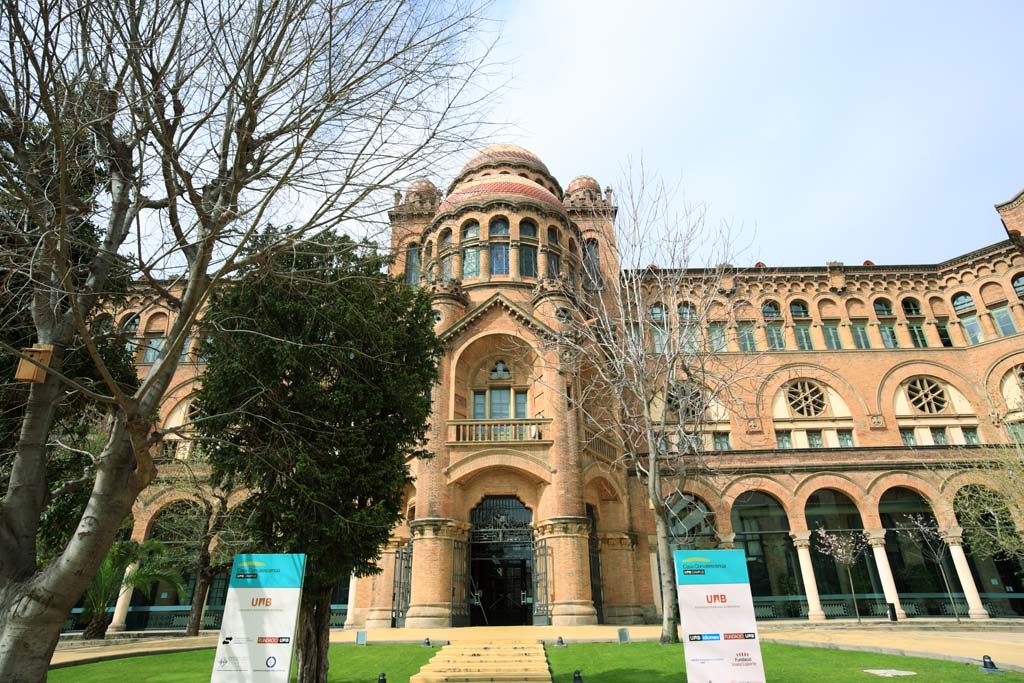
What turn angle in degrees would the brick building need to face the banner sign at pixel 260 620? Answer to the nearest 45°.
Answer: approximately 45° to its right

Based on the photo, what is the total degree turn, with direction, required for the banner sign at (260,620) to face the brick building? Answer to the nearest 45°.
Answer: approximately 135° to its left

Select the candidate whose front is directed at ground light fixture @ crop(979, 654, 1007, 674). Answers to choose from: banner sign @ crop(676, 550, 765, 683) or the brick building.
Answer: the brick building

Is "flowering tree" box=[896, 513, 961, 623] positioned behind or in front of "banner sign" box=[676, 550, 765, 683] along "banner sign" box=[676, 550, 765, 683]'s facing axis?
behind

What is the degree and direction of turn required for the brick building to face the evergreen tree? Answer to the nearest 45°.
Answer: approximately 45° to its right

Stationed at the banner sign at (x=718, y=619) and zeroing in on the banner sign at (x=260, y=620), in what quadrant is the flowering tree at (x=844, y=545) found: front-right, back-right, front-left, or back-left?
back-right

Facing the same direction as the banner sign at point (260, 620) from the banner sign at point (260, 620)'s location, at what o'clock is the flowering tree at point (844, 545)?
The flowering tree is roughly at 8 o'clock from the banner sign.

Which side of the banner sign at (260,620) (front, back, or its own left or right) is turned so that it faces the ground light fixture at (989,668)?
left

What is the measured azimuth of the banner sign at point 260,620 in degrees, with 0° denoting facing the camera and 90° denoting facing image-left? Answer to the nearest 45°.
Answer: approximately 0°

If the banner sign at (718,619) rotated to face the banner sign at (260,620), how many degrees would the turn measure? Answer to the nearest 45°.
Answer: approximately 90° to its right

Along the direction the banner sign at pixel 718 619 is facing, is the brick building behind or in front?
behind
